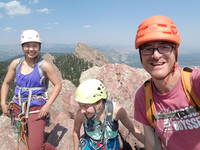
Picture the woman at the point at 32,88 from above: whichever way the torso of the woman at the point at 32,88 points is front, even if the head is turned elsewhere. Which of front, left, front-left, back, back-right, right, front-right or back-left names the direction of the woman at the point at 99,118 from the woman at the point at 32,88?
front-left

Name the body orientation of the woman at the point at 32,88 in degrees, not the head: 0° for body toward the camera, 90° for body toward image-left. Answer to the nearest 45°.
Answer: approximately 0°

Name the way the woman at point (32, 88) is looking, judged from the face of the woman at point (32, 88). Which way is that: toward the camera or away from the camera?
toward the camera

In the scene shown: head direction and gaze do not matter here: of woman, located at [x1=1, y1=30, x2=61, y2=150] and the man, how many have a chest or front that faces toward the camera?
2

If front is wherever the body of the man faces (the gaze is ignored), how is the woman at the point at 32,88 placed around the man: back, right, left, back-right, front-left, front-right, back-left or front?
back-right

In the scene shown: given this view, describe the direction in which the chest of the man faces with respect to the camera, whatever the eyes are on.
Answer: toward the camera

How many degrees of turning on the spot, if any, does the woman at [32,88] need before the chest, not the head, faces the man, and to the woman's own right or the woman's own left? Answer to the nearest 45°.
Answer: approximately 45° to the woman's own left

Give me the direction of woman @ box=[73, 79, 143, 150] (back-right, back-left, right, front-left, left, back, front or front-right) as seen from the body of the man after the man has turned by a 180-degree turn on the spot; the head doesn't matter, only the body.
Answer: front-left
